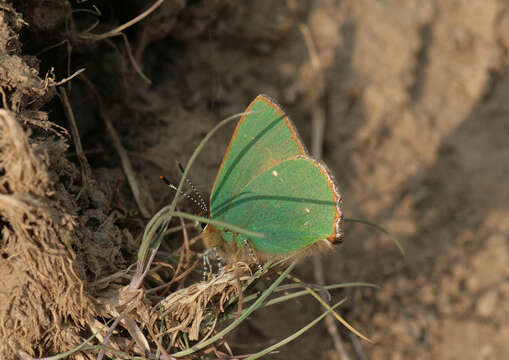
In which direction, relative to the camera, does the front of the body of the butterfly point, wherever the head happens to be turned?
to the viewer's left

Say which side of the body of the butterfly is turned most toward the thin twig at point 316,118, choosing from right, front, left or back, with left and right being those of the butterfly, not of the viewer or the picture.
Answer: right

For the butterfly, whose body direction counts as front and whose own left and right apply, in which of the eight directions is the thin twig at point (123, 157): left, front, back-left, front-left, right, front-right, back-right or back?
front-right

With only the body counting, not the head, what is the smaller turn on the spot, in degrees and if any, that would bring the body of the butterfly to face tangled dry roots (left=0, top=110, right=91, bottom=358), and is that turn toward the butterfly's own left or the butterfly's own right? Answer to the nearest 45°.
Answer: approximately 45° to the butterfly's own left

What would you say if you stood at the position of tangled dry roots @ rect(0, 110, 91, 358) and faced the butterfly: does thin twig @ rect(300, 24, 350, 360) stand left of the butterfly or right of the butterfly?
left

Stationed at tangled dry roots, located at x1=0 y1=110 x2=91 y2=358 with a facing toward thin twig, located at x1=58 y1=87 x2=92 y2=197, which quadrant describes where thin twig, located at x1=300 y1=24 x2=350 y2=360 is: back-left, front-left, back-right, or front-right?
front-right
